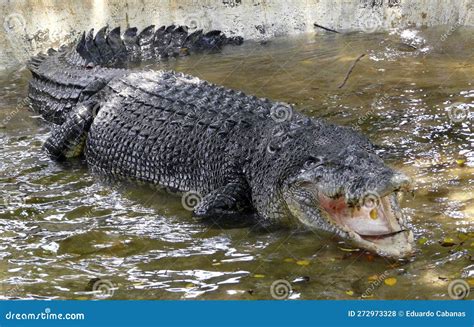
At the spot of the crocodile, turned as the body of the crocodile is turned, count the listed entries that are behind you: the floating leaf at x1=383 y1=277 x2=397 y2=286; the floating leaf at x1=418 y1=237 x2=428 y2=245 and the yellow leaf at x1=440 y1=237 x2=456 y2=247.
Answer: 0

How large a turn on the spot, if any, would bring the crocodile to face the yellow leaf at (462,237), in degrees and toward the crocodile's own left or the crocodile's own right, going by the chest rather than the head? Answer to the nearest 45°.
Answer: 0° — it already faces it

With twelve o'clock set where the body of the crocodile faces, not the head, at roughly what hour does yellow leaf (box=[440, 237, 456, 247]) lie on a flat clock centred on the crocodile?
The yellow leaf is roughly at 12 o'clock from the crocodile.

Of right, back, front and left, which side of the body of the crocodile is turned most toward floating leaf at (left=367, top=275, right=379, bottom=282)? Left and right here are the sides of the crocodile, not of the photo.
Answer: front

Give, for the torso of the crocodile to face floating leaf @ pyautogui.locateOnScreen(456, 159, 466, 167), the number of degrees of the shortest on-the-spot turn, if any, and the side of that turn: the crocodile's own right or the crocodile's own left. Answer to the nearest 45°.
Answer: approximately 45° to the crocodile's own left

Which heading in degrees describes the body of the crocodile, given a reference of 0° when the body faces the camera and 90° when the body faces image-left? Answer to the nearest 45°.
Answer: approximately 315°

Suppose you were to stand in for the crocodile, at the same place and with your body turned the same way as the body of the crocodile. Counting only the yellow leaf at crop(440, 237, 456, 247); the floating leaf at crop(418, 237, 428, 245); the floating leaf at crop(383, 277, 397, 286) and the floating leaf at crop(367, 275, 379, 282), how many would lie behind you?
0

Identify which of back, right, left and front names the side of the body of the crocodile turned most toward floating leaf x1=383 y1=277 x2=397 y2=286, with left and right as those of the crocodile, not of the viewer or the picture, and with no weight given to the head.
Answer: front

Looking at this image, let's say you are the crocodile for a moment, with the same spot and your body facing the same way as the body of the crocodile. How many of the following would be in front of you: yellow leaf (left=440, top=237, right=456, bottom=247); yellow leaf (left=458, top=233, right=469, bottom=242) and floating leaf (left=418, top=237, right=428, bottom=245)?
3

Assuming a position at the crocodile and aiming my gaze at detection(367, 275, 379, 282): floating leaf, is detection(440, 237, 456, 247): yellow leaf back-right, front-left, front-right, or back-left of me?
front-left

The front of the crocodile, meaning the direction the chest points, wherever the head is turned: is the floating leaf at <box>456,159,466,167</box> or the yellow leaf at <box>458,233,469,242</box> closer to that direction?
the yellow leaf

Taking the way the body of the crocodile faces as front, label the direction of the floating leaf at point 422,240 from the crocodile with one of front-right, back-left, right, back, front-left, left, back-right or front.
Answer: front

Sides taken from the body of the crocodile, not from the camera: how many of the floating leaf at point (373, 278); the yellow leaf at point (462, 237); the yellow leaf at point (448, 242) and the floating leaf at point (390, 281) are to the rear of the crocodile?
0

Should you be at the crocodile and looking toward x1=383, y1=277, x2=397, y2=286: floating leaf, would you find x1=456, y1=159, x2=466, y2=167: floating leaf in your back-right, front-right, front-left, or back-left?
front-left
